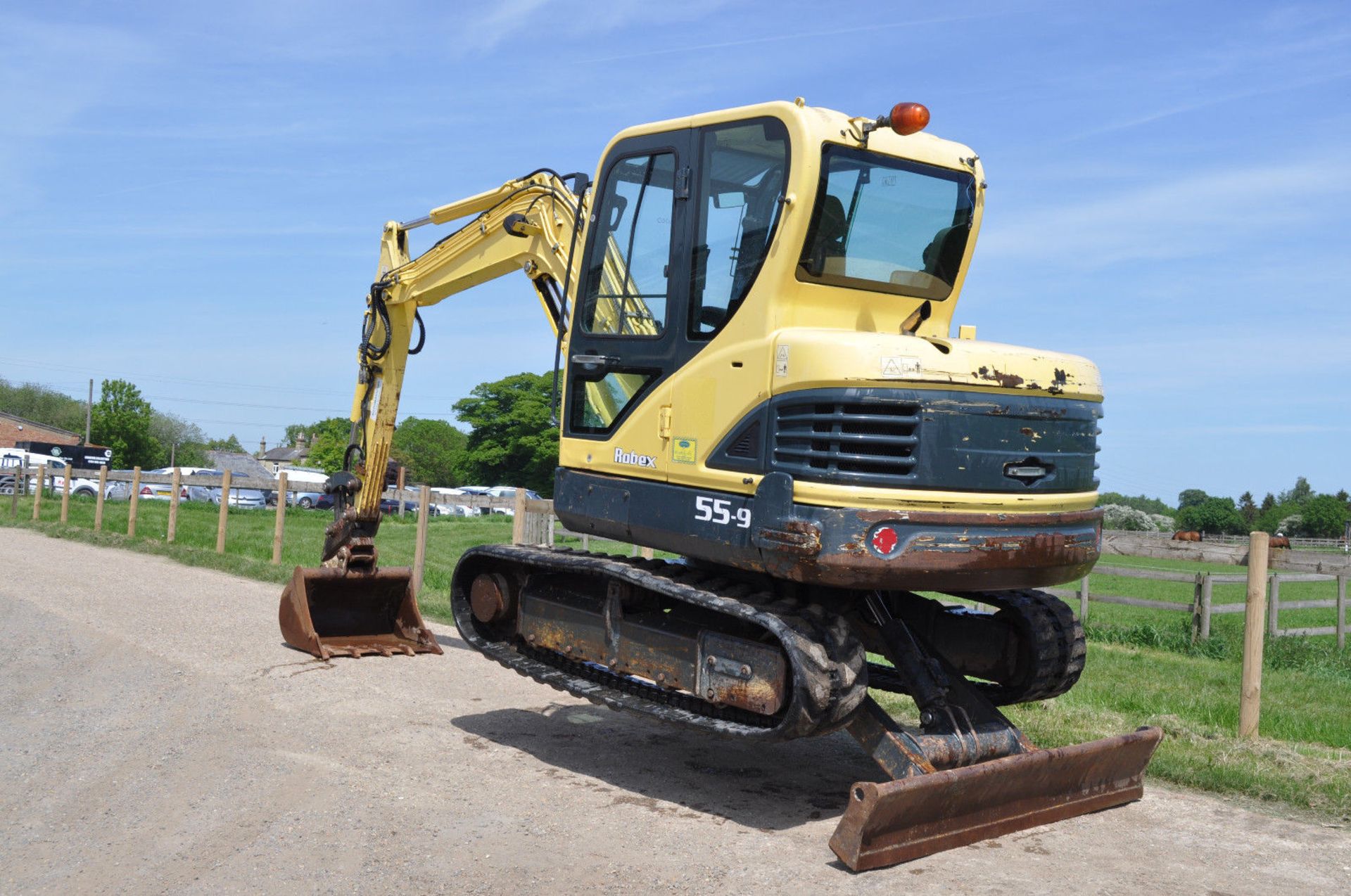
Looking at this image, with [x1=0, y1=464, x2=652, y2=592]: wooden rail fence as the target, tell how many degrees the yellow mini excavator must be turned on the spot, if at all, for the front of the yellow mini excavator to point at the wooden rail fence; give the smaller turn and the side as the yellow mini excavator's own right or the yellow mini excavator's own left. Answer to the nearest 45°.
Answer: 0° — it already faces it

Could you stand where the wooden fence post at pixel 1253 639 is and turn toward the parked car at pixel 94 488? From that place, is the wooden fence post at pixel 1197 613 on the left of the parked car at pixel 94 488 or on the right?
right

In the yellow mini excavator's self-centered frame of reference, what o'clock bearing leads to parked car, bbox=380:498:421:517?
The parked car is roughly at 1 o'clock from the yellow mini excavator.

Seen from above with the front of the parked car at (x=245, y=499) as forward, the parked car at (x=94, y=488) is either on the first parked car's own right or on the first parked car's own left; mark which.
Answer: on the first parked car's own right

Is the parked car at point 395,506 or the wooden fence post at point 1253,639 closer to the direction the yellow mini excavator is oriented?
the parked car

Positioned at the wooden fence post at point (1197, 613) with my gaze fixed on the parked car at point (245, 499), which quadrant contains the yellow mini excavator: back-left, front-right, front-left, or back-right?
back-left

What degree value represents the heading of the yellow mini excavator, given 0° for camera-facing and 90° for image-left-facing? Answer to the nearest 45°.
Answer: approximately 135°
